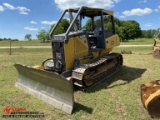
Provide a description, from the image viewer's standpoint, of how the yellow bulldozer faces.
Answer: facing the viewer and to the left of the viewer
